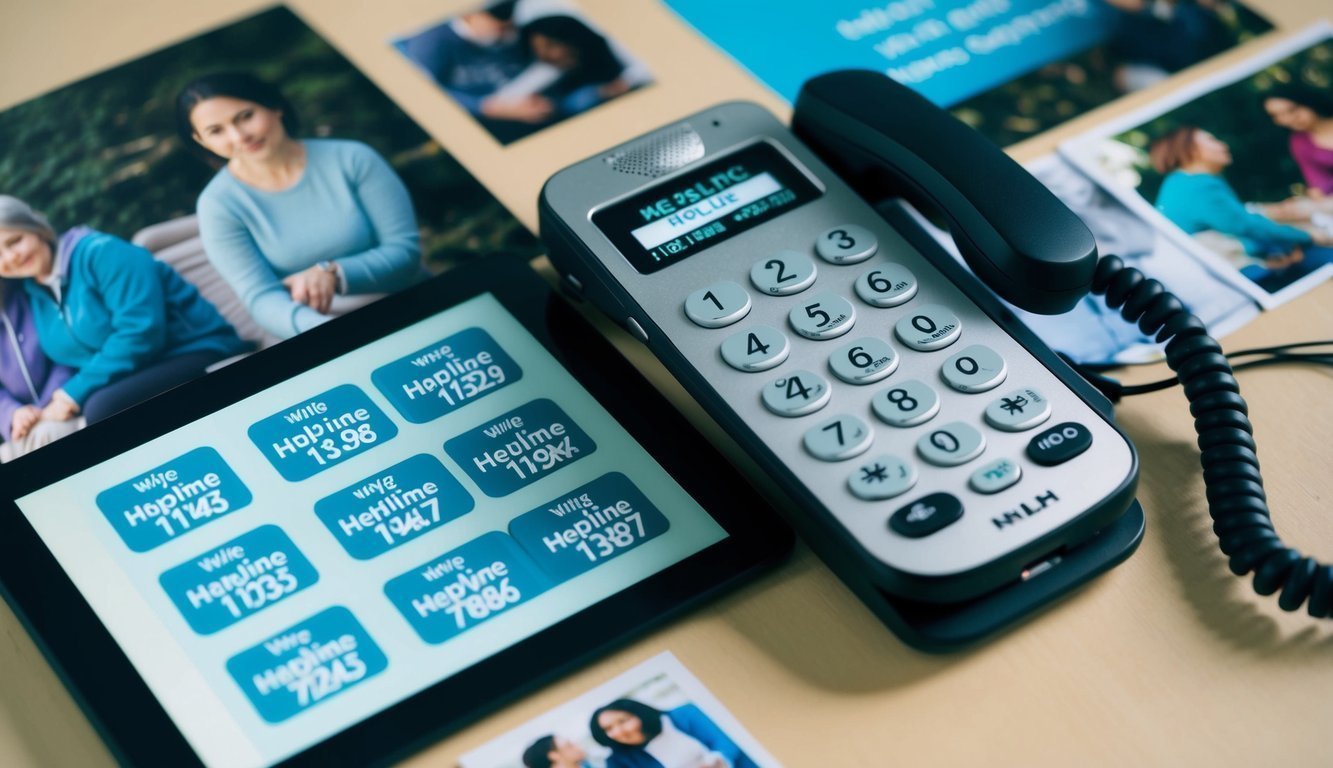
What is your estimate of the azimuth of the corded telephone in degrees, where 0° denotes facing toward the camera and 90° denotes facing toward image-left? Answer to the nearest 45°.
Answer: approximately 315°
